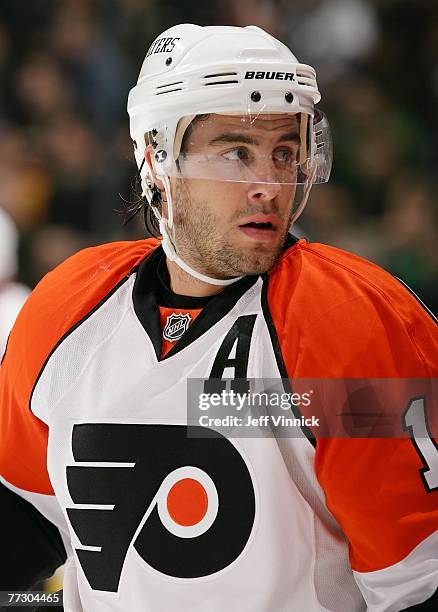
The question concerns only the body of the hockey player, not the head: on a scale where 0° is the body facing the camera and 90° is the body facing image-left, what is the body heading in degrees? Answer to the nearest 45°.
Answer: approximately 45°

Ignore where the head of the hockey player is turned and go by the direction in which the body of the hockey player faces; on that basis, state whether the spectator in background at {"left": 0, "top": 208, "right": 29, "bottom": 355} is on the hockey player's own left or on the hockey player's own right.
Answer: on the hockey player's own right
